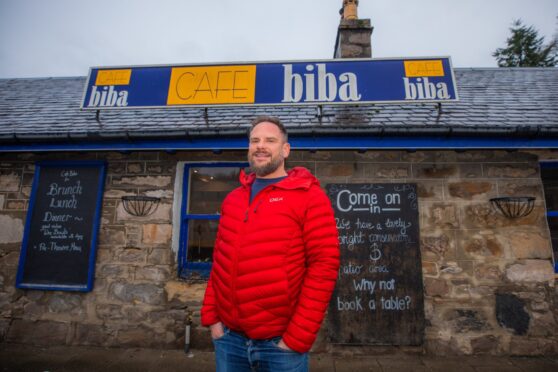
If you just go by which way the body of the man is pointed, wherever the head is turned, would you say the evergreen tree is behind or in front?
behind

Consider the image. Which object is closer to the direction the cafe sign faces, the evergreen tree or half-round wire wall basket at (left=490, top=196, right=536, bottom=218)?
the half-round wire wall basket

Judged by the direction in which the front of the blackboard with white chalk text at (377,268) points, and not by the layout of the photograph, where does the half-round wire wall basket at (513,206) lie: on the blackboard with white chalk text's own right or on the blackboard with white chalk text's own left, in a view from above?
on the blackboard with white chalk text's own left

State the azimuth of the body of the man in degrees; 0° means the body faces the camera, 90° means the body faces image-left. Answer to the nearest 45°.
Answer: approximately 45°

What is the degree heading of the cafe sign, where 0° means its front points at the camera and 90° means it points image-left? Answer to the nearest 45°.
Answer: approximately 0°

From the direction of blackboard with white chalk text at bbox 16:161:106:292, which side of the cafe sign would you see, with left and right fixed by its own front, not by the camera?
right

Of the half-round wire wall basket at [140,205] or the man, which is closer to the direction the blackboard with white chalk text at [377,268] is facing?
the man

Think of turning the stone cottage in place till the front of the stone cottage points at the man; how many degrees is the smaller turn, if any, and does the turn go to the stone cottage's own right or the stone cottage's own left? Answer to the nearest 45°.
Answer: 0° — it already faces them
